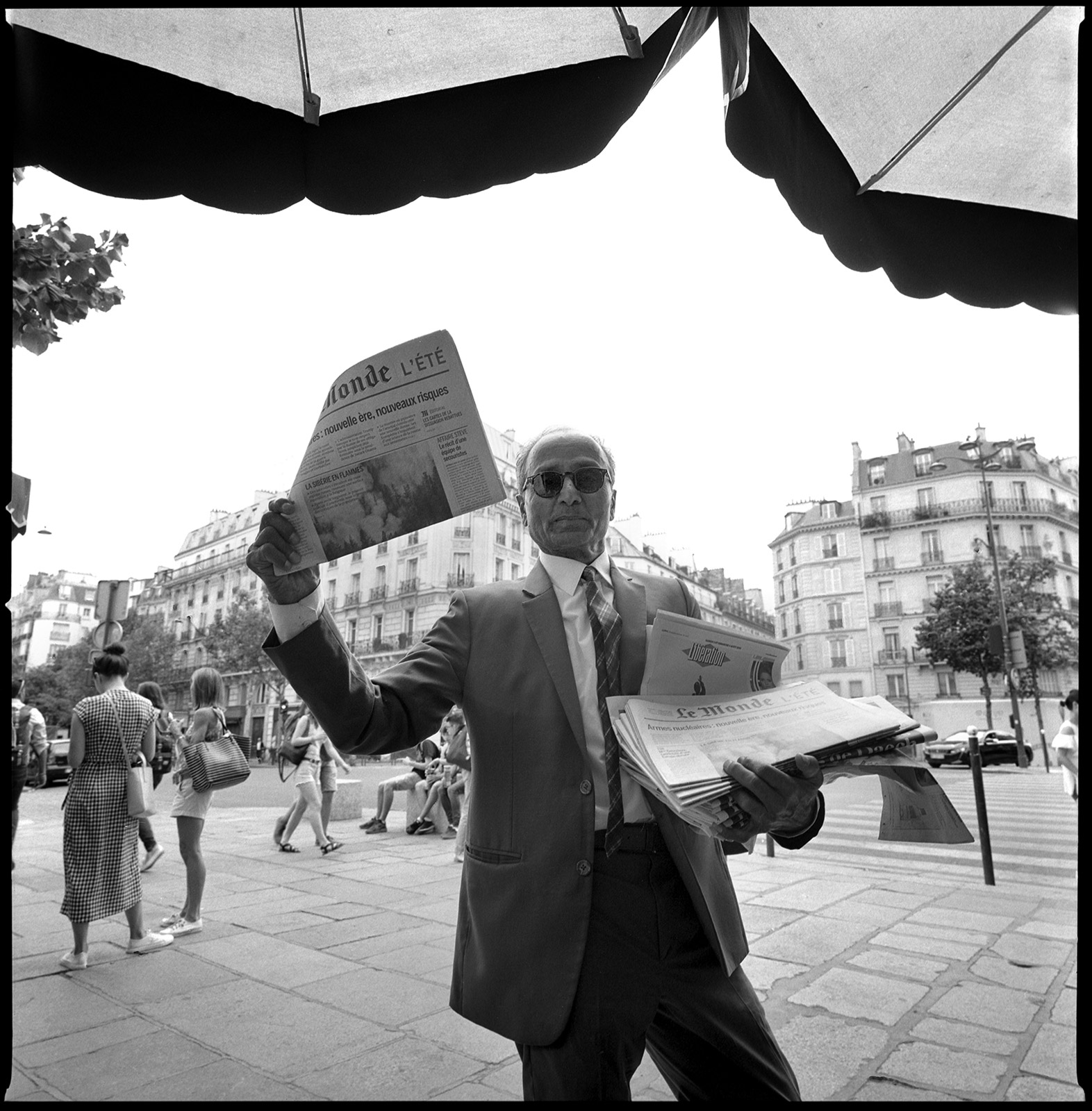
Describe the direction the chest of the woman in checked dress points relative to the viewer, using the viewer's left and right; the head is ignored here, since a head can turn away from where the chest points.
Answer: facing away from the viewer

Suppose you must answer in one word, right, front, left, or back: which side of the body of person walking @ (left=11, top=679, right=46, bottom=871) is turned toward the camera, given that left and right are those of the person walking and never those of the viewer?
back

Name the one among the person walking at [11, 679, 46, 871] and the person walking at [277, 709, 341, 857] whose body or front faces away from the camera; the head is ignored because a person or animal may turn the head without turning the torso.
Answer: the person walking at [11, 679, 46, 871]

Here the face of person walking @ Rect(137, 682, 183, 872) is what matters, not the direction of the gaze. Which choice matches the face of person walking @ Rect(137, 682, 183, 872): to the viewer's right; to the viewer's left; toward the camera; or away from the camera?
away from the camera

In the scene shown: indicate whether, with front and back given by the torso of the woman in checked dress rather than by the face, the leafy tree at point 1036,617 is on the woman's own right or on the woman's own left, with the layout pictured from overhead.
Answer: on the woman's own right
